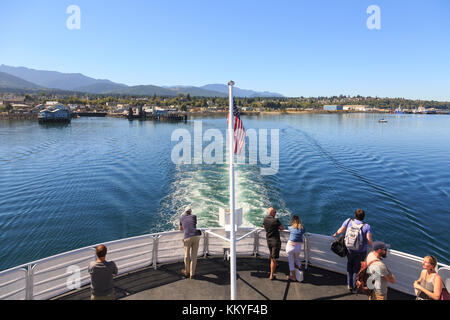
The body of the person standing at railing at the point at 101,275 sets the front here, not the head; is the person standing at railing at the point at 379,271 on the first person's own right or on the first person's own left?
on the first person's own right

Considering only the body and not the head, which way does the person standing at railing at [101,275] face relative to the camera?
away from the camera

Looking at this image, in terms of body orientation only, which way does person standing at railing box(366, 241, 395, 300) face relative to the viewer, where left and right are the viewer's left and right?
facing to the right of the viewer
